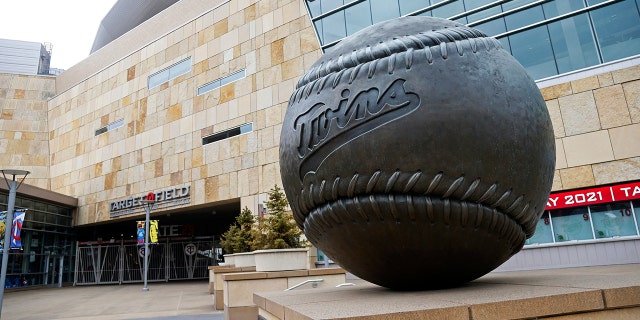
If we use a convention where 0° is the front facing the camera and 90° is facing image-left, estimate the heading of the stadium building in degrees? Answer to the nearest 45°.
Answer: approximately 45°

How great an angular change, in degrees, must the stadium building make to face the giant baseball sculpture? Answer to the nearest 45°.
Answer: approximately 45° to its left

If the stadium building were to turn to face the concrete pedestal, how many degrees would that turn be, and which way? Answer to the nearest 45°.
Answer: approximately 45° to its left
